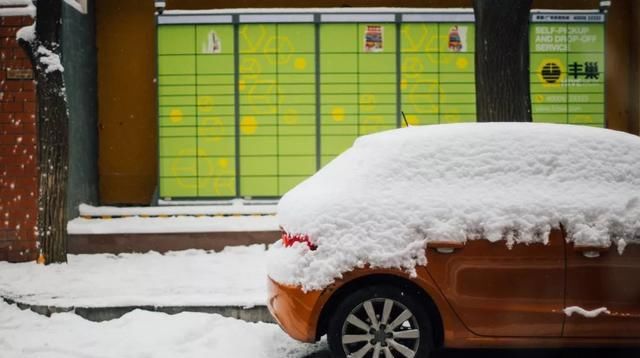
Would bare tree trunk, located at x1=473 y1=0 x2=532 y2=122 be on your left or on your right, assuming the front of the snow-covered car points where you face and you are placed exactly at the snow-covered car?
on your left

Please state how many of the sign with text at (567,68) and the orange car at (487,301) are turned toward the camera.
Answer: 1

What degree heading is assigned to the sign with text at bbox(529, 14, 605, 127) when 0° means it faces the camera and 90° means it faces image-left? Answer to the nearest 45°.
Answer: approximately 0°

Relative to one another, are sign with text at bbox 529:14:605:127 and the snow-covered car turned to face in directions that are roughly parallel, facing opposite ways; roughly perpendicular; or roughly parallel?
roughly perpendicular

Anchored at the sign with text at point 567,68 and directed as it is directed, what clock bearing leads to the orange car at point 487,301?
The orange car is roughly at 12 o'clock from the sign with text.

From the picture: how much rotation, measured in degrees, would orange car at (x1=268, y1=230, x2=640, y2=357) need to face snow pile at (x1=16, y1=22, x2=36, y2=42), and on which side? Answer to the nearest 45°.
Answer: approximately 135° to its left

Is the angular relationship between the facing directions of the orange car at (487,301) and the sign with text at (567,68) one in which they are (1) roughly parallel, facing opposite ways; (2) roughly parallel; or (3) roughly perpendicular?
roughly perpendicular

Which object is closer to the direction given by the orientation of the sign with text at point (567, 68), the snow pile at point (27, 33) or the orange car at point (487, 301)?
the orange car

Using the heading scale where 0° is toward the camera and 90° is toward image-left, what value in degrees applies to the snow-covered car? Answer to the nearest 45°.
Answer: approximately 270°

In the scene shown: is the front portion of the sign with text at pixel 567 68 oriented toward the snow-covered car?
yes

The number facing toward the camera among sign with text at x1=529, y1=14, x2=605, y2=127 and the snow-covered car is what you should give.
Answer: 1
